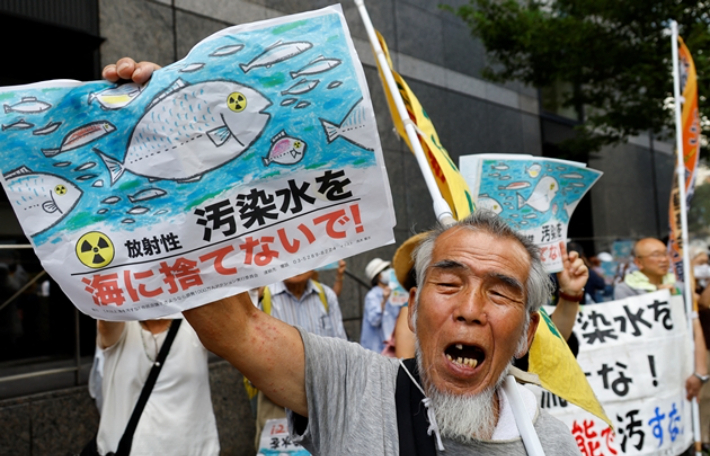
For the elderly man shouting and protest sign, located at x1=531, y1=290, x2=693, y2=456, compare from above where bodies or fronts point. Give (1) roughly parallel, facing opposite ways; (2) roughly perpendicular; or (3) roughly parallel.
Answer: roughly parallel

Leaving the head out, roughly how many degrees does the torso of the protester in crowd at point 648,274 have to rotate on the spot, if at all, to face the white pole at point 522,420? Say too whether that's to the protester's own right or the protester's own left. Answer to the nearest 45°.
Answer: approximately 45° to the protester's own right

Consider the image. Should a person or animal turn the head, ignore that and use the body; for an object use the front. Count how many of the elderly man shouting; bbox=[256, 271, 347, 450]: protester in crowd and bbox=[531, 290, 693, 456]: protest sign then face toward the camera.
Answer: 3

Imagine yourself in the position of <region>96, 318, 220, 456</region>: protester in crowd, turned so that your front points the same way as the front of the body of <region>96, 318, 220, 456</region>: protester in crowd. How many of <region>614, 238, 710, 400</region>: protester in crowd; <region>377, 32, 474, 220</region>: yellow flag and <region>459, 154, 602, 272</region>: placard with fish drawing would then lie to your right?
0

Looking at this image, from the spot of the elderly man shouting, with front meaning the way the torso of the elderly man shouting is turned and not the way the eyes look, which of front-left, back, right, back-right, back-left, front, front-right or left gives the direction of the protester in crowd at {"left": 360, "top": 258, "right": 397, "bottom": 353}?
back

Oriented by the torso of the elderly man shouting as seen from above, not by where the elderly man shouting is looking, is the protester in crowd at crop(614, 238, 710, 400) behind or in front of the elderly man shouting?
behind

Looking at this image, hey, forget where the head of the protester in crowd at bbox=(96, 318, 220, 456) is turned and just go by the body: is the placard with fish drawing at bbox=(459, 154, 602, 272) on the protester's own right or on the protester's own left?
on the protester's own left

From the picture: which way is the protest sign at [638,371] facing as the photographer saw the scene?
facing the viewer

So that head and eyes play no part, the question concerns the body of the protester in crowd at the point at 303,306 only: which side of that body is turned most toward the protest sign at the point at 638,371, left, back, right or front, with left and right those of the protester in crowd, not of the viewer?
left

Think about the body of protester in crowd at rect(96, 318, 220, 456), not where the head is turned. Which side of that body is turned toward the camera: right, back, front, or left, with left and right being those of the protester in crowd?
front

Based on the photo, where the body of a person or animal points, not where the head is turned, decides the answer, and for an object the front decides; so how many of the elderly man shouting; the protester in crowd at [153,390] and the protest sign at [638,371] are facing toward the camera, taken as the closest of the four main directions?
3

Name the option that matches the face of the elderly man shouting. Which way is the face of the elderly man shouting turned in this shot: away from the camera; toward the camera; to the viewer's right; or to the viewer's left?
toward the camera
